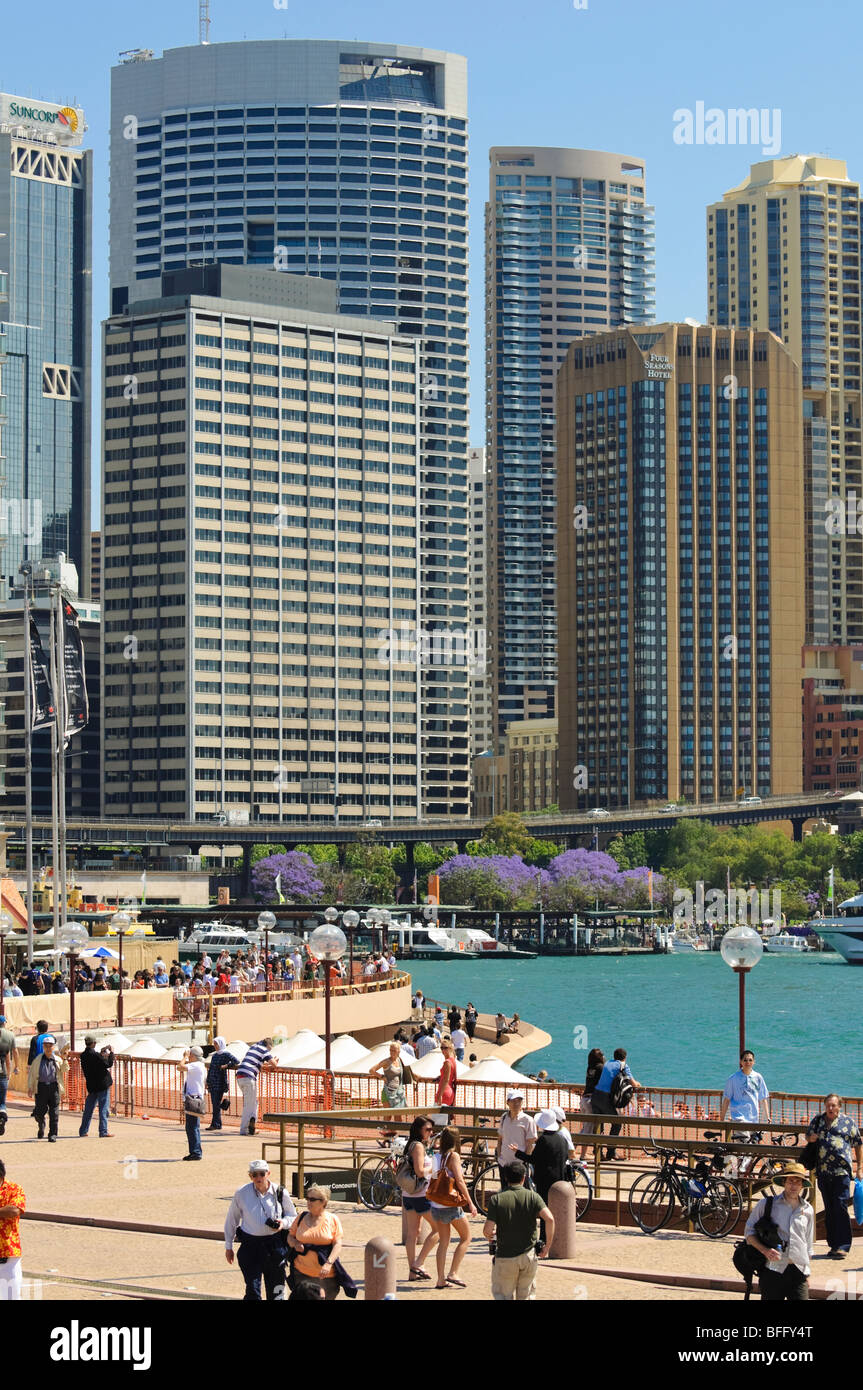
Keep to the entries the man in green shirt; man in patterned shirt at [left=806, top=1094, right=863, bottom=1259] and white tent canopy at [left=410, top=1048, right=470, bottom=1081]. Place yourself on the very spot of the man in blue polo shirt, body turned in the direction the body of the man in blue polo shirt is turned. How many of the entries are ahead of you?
2

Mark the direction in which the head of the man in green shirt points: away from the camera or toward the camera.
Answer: away from the camera

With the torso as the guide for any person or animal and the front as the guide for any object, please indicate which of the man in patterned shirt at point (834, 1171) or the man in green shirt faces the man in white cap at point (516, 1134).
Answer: the man in green shirt

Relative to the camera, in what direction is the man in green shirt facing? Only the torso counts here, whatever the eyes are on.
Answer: away from the camera

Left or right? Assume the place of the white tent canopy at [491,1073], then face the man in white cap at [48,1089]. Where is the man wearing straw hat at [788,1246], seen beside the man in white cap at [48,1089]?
left
